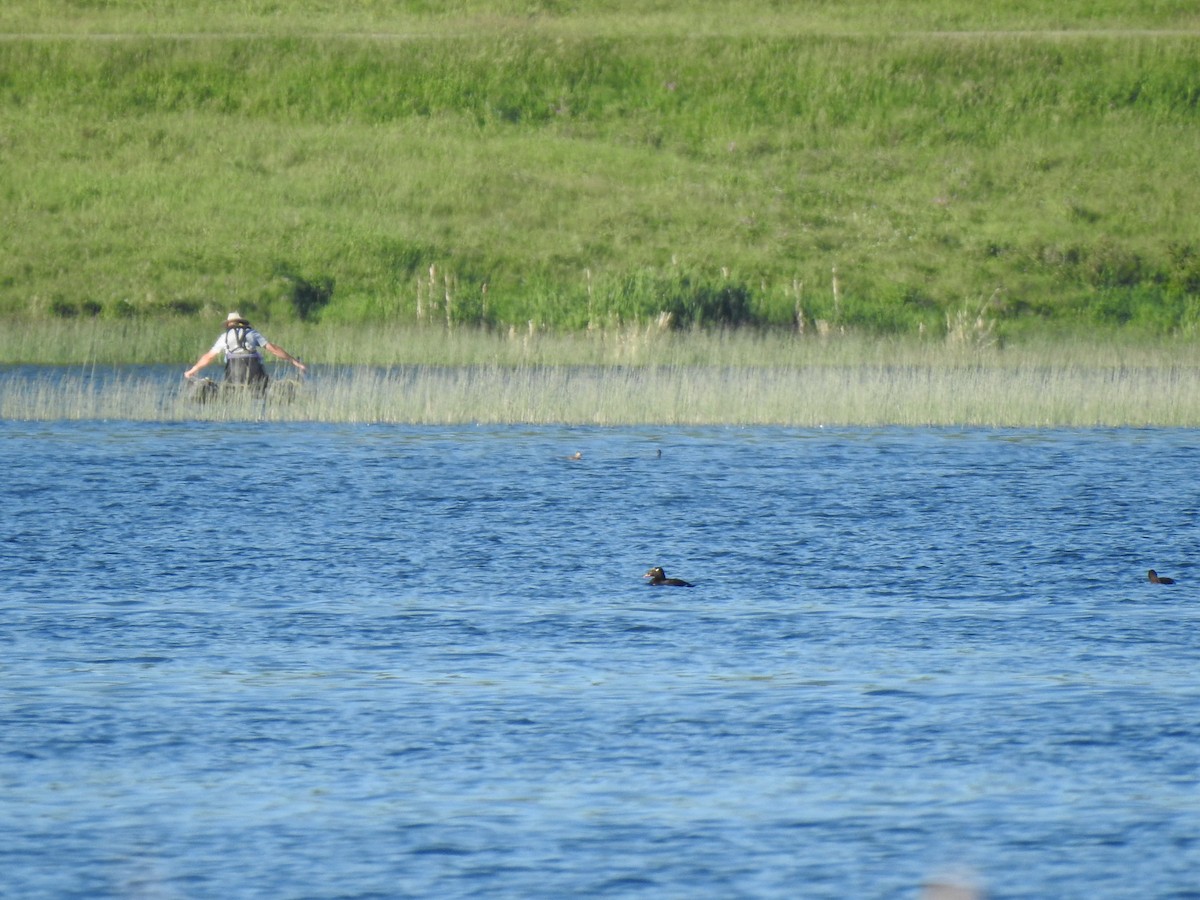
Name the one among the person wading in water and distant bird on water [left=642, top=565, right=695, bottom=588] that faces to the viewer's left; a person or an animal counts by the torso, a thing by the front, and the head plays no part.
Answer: the distant bird on water

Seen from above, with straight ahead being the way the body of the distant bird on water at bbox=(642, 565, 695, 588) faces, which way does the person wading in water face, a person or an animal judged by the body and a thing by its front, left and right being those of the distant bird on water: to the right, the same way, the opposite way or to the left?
to the right

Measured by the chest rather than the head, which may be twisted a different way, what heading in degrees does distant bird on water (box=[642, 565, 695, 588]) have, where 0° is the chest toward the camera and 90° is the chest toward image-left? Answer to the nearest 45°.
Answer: approximately 90°

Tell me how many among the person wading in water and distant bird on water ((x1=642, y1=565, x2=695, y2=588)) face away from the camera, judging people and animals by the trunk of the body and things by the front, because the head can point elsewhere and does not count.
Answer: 1

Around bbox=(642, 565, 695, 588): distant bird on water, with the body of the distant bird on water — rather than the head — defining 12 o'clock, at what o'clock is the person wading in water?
The person wading in water is roughly at 2 o'clock from the distant bird on water.

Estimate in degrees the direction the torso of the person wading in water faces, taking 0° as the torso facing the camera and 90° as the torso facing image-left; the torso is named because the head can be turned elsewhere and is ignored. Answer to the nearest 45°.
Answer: approximately 180°

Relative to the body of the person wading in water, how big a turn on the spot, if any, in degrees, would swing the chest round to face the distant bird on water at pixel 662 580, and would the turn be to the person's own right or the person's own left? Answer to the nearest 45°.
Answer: approximately 180°
